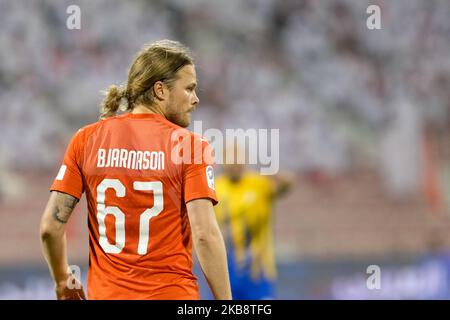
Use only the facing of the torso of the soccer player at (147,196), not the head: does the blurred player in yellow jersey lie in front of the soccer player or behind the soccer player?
in front

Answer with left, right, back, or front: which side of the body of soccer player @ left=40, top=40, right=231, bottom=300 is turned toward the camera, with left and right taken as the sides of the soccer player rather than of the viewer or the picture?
back

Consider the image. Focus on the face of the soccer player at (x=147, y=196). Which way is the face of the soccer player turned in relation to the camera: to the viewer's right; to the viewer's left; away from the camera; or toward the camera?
to the viewer's right
